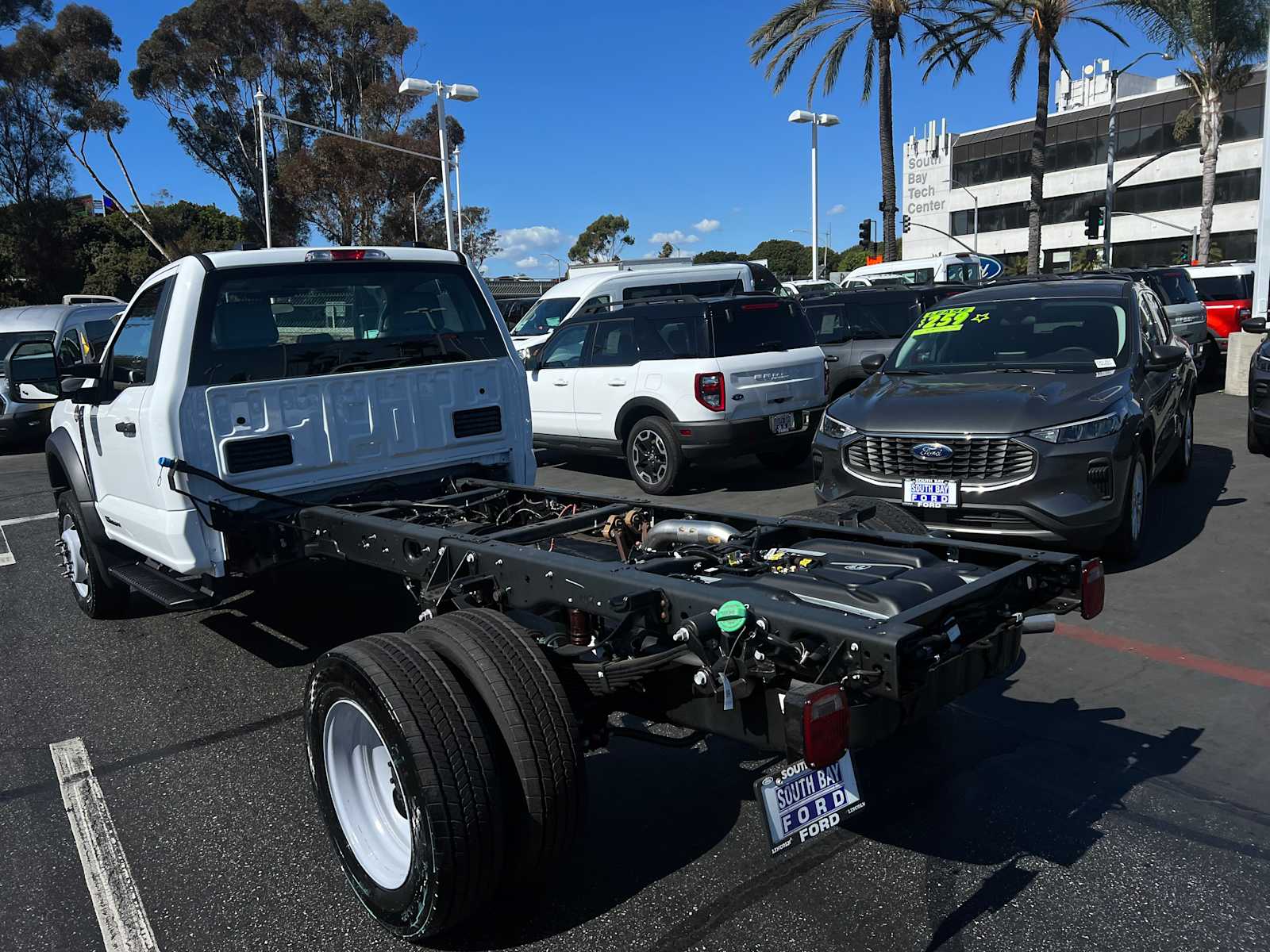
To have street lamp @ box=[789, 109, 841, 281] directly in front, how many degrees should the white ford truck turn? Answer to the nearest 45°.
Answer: approximately 45° to its right

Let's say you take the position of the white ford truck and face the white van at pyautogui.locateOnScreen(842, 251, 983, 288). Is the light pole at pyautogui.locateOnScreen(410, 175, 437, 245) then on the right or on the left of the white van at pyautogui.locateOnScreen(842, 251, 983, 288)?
left

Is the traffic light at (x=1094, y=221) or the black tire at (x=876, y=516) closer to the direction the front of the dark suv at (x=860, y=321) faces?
the traffic light

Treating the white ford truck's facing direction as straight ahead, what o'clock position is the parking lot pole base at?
The parking lot pole base is roughly at 3 o'clock from the white ford truck.

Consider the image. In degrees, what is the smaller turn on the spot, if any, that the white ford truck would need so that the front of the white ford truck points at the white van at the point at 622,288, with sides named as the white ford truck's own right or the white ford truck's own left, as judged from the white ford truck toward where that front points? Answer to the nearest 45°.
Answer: approximately 45° to the white ford truck's own right

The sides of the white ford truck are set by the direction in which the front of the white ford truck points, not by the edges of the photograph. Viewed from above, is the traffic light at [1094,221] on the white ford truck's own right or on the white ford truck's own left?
on the white ford truck's own right

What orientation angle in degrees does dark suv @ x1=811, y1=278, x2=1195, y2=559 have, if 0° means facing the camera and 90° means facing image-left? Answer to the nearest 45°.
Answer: approximately 45°

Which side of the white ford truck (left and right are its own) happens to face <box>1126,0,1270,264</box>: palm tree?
right

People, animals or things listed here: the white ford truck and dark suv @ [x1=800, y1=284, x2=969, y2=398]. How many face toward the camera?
0

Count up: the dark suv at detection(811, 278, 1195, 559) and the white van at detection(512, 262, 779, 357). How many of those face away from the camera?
0

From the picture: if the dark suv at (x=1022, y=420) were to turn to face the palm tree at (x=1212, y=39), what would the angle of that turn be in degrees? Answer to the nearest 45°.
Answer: approximately 135° to its right

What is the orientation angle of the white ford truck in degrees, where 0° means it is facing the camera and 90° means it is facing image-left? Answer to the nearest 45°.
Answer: approximately 135°

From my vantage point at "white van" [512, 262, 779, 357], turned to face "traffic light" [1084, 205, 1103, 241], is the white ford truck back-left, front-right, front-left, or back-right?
back-right
